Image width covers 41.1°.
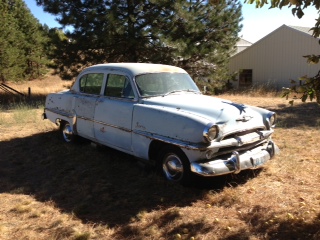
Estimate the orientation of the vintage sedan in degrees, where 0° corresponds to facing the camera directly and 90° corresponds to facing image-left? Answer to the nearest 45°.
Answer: approximately 315°

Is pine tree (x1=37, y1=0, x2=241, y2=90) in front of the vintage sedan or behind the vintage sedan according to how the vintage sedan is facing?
behind

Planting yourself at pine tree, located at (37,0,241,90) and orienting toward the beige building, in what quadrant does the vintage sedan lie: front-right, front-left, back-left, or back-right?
back-right

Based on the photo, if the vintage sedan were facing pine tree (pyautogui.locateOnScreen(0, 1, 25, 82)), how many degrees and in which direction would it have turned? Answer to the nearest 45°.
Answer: approximately 180°

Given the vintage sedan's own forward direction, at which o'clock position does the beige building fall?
The beige building is roughly at 8 o'clock from the vintage sedan.

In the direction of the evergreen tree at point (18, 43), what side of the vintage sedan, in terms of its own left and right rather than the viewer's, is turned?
back

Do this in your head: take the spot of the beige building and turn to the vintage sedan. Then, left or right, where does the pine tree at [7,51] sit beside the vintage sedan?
right

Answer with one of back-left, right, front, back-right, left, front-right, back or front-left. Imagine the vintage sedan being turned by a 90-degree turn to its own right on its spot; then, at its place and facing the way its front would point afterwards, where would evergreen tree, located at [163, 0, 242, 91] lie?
back-right

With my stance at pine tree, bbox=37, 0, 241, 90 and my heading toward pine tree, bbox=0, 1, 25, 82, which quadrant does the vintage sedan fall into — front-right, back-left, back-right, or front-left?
back-left
